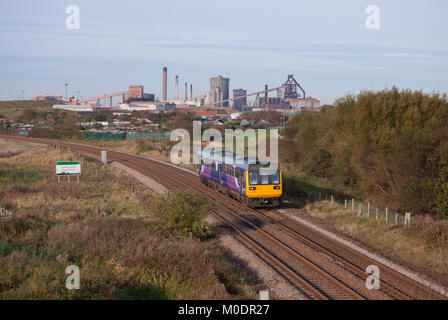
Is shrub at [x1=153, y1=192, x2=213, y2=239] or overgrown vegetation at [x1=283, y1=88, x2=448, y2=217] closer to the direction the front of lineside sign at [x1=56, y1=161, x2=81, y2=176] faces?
the shrub

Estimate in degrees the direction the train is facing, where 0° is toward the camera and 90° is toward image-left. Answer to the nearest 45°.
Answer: approximately 315°

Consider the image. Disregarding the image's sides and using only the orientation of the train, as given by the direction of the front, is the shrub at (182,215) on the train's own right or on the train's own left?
on the train's own right

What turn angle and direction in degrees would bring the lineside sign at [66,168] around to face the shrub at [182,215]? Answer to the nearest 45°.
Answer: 0° — it already faces it

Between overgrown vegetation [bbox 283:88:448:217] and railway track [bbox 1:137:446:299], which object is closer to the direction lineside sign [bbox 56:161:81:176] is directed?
the railway track
